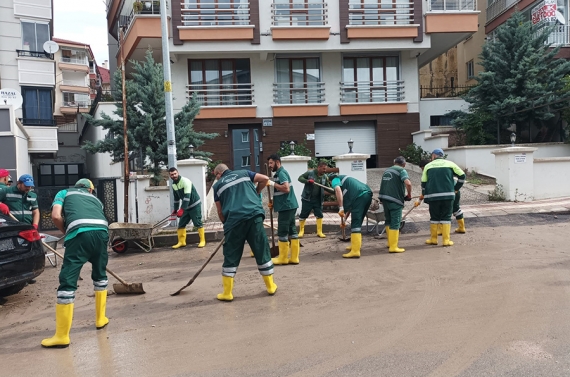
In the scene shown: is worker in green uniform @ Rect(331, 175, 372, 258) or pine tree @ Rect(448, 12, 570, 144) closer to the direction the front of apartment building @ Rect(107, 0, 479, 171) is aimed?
the worker in green uniform

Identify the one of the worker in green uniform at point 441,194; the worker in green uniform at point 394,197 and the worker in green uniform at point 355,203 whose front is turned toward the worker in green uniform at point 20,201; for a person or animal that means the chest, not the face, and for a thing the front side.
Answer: the worker in green uniform at point 355,203

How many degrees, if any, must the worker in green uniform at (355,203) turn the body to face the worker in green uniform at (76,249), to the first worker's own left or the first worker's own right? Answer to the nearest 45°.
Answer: approximately 45° to the first worker's own left

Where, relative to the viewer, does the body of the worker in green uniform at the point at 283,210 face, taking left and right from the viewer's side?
facing to the left of the viewer

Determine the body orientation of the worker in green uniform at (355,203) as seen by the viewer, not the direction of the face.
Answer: to the viewer's left

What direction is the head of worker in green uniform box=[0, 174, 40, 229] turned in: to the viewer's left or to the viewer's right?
to the viewer's right
